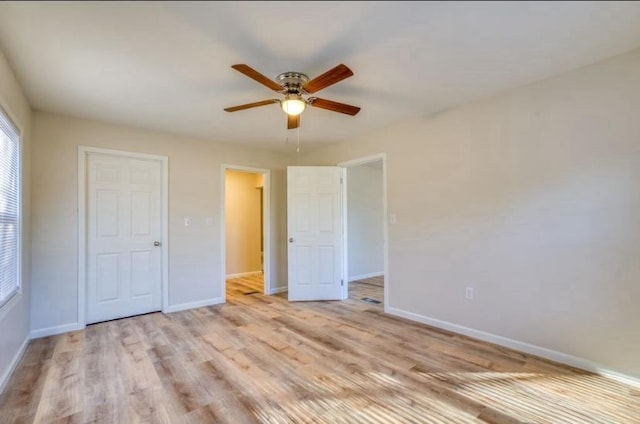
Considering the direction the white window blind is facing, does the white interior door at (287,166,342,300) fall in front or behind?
in front

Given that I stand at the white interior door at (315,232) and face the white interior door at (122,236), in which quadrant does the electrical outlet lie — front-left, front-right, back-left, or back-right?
back-left

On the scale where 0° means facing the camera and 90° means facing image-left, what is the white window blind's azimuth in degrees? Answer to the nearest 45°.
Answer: approximately 270°

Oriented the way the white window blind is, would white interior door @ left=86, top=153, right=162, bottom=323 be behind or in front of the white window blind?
in front

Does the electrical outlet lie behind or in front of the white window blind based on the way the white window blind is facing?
in front
